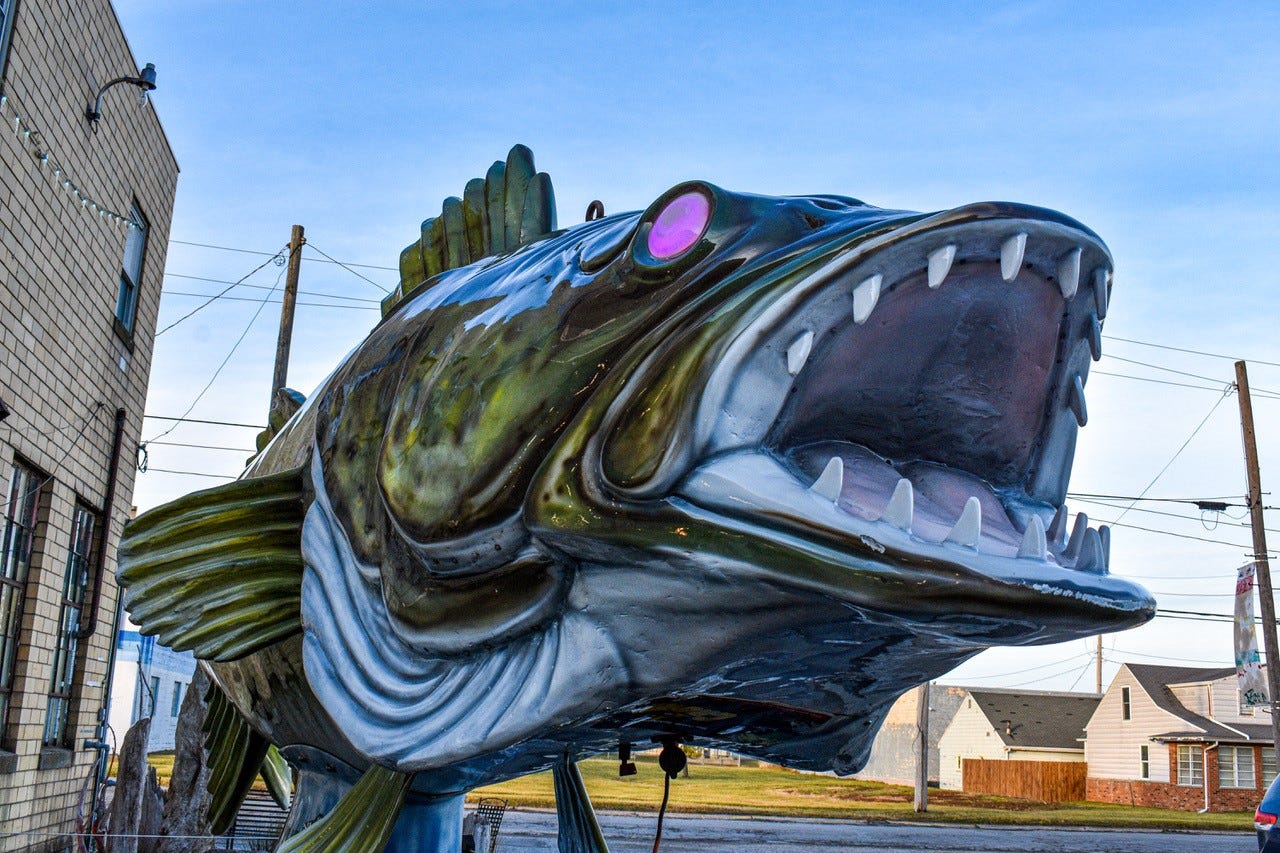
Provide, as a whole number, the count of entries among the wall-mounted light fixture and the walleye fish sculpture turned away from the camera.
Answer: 0

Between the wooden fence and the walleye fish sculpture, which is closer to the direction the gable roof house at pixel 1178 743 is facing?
the walleye fish sculpture

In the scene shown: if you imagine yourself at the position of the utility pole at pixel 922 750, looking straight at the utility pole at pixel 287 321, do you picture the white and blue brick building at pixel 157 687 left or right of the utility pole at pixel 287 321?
right

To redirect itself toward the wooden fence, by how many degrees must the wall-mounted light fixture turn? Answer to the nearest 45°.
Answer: approximately 45° to its left

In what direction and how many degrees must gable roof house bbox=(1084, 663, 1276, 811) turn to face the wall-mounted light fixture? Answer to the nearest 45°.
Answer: approximately 45° to its right

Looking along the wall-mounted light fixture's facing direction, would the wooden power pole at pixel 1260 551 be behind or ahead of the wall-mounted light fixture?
ahead

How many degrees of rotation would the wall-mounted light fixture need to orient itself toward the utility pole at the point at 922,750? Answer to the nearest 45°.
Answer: approximately 45° to its left

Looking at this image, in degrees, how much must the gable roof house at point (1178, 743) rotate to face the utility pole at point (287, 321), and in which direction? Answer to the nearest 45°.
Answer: approximately 45° to its right

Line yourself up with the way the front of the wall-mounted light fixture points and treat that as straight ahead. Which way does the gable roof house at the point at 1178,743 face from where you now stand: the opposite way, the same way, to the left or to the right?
to the right

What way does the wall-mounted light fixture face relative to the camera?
to the viewer's right

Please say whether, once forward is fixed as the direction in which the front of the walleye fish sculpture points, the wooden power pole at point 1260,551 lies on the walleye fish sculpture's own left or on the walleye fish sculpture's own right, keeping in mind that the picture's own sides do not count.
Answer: on the walleye fish sculpture's own left
